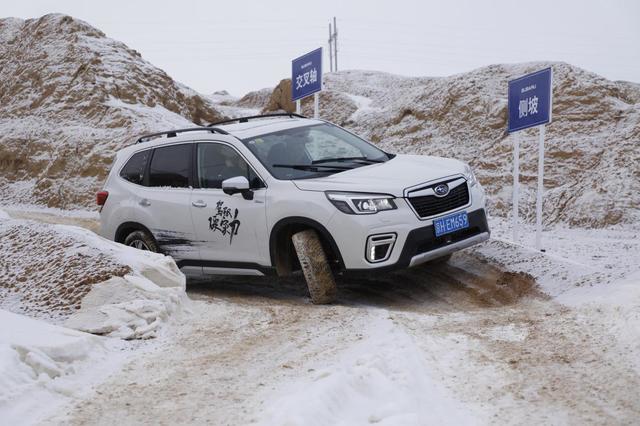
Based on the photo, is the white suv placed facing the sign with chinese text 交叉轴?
no

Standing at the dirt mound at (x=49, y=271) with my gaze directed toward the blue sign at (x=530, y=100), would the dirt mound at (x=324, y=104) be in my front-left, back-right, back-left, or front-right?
front-left

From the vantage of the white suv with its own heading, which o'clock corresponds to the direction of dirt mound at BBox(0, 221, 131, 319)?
The dirt mound is roughly at 4 o'clock from the white suv.

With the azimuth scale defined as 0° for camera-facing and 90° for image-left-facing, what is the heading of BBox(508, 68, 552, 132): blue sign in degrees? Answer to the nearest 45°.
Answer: approximately 45°

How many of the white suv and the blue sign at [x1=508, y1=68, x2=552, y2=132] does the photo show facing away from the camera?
0

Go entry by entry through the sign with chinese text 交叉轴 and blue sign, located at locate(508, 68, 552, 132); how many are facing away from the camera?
0

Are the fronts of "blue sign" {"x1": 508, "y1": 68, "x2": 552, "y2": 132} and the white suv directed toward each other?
no

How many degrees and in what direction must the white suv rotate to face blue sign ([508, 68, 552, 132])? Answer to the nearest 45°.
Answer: approximately 90° to its left

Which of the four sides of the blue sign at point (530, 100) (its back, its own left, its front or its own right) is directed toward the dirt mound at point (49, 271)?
front

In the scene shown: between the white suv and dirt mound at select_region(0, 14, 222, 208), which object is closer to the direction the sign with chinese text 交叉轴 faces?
the white suv

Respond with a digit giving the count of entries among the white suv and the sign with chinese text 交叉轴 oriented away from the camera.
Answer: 0

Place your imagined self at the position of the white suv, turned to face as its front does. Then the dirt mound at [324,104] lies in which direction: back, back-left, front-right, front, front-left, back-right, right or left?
back-left

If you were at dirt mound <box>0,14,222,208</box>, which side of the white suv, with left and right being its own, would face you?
back

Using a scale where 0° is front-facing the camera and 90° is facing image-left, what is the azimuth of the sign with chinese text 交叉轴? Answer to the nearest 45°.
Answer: approximately 45°

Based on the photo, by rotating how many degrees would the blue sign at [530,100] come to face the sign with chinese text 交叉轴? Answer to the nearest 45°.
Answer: approximately 90° to its right

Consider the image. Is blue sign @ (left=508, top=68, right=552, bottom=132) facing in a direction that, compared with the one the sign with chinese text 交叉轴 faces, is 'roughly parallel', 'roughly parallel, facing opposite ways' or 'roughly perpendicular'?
roughly parallel

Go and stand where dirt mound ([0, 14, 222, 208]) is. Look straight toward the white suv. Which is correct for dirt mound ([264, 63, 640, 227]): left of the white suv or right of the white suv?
left

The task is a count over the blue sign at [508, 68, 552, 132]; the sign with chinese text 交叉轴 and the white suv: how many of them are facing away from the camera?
0

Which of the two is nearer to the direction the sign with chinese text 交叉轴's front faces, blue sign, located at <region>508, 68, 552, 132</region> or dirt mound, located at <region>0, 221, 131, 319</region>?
the dirt mound

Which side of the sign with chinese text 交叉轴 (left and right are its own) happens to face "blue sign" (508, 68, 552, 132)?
left
